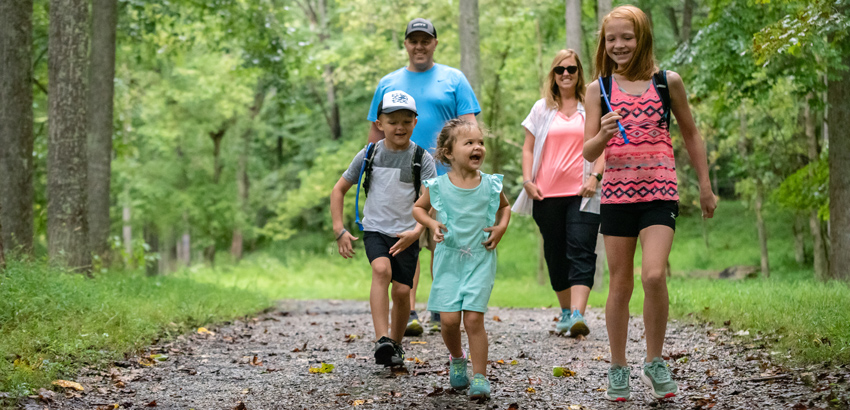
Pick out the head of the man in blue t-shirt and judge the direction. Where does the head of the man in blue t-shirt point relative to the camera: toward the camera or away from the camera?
toward the camera

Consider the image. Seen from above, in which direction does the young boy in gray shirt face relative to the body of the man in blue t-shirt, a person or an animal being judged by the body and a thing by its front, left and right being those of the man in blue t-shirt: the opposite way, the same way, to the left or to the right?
the same way

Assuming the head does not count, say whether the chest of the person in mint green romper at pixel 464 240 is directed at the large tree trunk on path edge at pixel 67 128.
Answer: no

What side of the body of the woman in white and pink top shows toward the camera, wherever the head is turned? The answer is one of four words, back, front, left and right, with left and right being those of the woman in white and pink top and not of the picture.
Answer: front

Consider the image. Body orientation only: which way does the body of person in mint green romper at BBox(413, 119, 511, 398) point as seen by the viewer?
toward the camera

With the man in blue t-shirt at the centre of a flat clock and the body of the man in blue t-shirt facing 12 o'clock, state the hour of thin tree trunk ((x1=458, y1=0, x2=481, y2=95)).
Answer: The thin tree trunk is roughly at 6 o'clock from the man in blue t-shirt.

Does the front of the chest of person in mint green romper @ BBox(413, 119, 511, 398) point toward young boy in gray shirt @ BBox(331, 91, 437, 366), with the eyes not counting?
no

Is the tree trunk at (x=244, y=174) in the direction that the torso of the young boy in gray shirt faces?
no

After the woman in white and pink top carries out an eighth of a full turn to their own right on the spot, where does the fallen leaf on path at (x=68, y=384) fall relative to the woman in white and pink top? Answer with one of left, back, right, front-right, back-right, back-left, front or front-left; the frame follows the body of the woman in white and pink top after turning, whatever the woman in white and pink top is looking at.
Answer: front

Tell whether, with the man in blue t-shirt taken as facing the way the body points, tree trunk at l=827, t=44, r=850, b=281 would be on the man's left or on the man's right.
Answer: on the man's left

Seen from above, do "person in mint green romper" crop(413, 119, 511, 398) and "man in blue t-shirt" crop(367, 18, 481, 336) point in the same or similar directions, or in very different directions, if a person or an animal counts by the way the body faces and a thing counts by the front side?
same or similar directions

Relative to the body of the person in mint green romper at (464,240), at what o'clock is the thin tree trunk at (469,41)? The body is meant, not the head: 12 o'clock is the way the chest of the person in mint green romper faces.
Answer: The thin tree trunk is roughly at 6 o'clock from the person in mint green romper.

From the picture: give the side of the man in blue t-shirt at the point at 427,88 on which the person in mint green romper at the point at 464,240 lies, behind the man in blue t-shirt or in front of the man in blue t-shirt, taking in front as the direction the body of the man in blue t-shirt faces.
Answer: in front

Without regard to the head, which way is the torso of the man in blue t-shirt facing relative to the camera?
toward the camera

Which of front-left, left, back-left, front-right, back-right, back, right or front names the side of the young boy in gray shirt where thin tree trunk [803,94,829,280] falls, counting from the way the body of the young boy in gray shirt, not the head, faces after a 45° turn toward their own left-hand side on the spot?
left

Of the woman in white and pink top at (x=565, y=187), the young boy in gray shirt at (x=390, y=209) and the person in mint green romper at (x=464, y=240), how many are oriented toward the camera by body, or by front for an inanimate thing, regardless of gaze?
3

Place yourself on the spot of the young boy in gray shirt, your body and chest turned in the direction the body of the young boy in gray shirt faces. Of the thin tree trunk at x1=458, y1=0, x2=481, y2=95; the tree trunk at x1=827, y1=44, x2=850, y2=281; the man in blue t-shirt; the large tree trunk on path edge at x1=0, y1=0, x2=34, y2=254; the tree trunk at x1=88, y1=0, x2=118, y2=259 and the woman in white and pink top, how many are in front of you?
0

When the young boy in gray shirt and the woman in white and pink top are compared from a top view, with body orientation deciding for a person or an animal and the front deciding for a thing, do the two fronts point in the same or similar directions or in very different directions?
same or similar directions

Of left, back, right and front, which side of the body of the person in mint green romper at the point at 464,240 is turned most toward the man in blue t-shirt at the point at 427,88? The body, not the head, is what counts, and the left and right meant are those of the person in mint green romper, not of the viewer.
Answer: back
